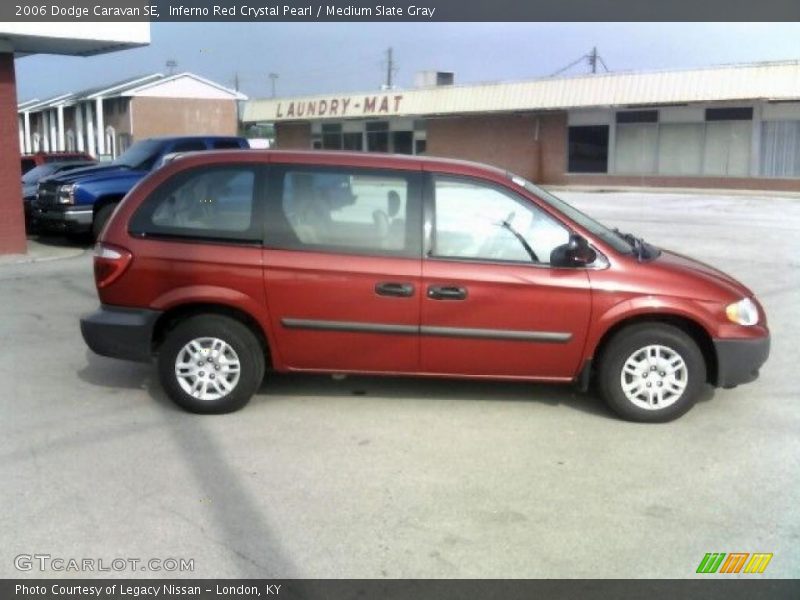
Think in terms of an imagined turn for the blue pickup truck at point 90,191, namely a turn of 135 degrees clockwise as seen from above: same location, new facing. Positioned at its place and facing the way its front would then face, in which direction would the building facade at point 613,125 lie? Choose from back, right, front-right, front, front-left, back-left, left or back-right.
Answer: front-right

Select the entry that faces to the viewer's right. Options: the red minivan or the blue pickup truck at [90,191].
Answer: the red minivan

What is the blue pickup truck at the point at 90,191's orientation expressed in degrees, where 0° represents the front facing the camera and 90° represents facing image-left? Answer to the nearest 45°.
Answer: approximately 45°

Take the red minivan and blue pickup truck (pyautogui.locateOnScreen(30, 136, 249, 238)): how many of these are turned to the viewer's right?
1

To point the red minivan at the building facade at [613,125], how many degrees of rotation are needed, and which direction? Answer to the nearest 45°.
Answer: approximately 90° to its left

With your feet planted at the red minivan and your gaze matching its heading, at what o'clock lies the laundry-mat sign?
The laundry-mat sign is roughly at 9 o'clock from the red minivan.

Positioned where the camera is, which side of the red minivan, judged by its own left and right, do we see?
right

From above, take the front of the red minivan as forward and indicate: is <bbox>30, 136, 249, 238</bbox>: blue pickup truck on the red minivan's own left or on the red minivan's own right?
on the red minivan's own left
